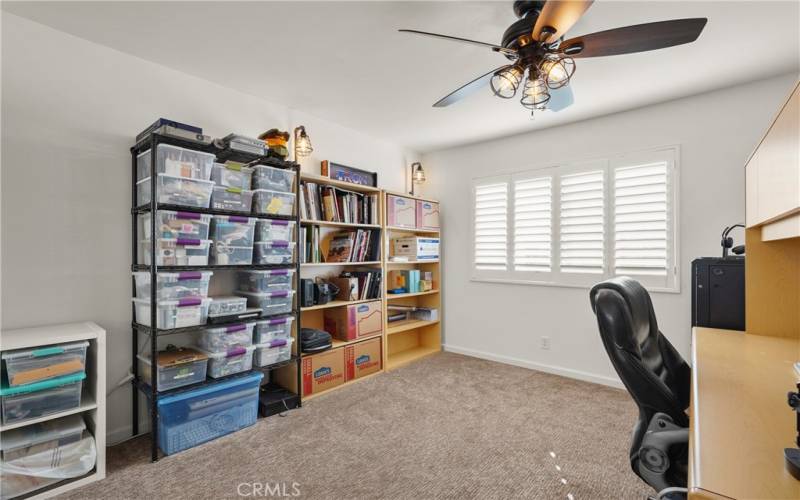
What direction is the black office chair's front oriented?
to the viewer's right

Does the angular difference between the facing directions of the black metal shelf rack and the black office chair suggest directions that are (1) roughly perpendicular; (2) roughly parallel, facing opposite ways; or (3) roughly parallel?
roughly parallel

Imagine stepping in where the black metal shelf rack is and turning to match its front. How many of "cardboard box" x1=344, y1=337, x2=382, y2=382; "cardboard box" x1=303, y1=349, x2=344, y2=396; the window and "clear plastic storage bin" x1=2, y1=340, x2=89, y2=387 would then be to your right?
1

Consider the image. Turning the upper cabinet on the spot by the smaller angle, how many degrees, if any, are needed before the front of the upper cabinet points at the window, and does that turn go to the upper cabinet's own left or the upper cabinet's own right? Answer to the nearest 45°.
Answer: approximately 45° to the upper cabinet's own right

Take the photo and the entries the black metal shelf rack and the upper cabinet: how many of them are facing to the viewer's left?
1

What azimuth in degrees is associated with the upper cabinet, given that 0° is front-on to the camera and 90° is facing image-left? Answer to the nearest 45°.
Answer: approximately 90°

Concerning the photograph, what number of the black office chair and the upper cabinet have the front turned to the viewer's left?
1

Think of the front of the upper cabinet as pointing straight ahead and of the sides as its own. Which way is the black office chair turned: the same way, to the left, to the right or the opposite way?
the opposite way

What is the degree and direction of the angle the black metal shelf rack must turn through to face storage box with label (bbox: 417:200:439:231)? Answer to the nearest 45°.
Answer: approximately 45° to its left

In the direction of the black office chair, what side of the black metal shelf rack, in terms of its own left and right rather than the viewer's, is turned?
front

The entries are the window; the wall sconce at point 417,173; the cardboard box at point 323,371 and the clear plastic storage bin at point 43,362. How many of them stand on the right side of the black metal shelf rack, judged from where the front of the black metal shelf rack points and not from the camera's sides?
1

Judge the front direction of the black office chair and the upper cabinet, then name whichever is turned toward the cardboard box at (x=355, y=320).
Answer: the upper cabinet

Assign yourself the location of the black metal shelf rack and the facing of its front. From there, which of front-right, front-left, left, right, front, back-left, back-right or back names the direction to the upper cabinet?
front

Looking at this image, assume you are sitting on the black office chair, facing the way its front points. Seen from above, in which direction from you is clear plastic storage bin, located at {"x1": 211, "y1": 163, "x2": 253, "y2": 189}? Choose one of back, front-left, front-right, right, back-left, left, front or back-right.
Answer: back

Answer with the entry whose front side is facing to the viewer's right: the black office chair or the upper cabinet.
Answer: the black office chair
